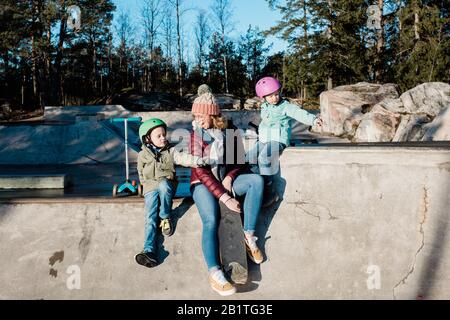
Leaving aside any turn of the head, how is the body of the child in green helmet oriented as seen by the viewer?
toward the camera

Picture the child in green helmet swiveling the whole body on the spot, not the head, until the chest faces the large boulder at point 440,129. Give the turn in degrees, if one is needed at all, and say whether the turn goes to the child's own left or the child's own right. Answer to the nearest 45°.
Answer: approximately 135° to the child's own left

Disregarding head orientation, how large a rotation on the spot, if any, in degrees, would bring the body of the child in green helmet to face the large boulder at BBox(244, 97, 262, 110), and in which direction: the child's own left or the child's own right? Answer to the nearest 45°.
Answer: approximately 180°

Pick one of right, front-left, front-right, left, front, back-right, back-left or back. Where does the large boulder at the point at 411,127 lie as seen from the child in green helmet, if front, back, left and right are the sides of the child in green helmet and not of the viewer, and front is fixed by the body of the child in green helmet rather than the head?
back-left

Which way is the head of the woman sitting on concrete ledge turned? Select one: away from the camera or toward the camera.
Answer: toward the camera

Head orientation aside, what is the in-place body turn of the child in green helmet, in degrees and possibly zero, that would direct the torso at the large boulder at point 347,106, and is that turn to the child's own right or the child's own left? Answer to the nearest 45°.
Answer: approximately 135° to the child's own left

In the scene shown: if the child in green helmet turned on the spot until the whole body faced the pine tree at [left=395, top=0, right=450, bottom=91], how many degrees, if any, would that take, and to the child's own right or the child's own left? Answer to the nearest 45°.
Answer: approximately 135° to the child's own left

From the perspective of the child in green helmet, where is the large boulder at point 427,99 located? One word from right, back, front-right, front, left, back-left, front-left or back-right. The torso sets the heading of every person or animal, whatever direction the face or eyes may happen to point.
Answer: back-left

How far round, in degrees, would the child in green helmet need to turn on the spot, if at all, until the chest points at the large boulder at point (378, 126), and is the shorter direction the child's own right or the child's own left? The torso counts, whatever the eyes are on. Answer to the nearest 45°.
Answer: approximately 135° to the child's own left

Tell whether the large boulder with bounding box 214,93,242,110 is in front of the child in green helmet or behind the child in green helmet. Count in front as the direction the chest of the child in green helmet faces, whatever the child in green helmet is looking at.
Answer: behind
